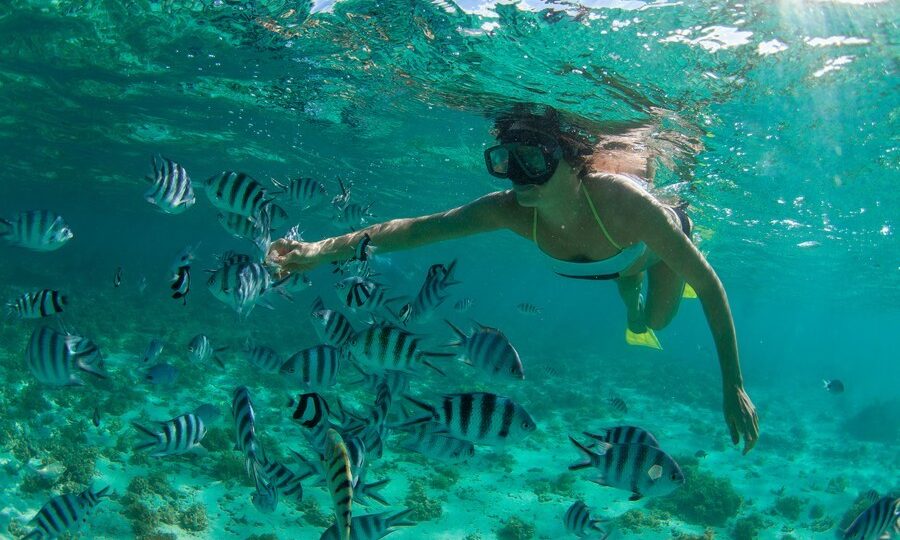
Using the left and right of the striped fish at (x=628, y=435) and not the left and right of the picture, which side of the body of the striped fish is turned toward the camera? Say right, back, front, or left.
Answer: right

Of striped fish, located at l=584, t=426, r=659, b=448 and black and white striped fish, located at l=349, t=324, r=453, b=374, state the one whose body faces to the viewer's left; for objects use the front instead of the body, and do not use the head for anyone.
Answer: the black and white striped fish

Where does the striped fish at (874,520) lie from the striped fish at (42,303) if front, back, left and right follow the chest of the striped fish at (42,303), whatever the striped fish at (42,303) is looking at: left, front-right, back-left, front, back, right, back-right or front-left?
front-right

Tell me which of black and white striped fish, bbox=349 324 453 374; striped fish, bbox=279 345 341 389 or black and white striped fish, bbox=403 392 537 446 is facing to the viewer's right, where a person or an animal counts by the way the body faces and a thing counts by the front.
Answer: black and white striped fish, bbox=403 392 537 446

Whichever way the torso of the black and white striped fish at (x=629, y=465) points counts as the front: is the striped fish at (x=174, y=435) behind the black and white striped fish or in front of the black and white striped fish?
behind

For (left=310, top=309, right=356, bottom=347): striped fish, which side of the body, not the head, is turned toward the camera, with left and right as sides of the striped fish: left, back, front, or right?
left

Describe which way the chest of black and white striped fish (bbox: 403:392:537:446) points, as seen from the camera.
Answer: to the viewer's right

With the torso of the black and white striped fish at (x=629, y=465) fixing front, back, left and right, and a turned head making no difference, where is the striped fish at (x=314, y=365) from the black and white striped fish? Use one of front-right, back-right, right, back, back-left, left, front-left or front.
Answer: back

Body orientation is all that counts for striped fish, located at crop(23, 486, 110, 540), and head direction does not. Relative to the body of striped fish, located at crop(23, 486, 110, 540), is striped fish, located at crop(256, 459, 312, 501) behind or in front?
behind

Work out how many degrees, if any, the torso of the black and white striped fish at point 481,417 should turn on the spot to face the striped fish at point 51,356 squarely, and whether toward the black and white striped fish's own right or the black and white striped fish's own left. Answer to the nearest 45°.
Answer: approximately 180°

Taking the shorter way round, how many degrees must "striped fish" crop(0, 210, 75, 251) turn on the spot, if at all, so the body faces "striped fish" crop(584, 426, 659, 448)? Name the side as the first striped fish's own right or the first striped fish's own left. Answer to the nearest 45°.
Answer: approximately 45° to the first striped fish's own right
